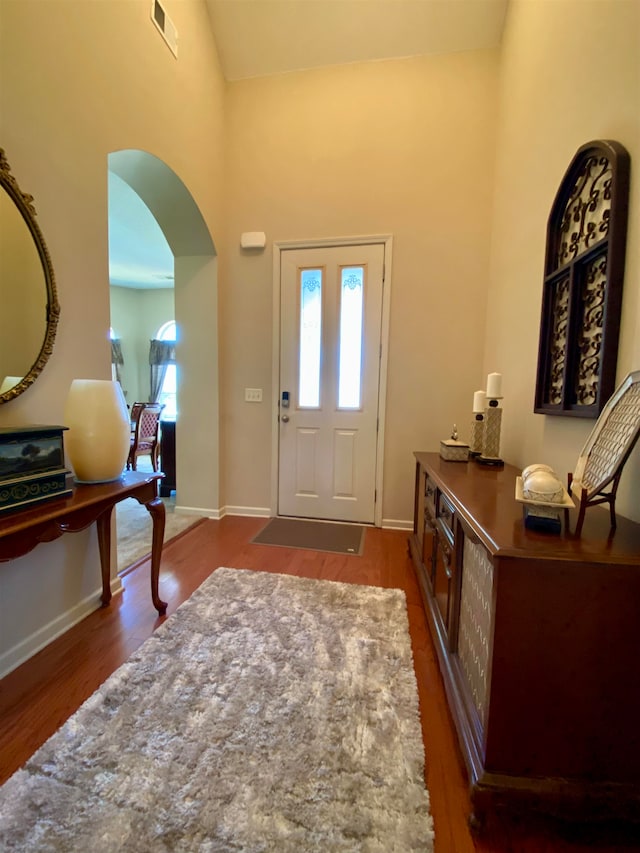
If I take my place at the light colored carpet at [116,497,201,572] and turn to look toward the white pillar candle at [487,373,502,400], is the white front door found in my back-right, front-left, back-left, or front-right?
front-left

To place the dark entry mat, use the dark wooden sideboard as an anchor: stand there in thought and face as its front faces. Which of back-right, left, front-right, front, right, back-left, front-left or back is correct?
front-right

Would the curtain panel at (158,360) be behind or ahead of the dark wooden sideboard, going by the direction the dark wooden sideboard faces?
ahead

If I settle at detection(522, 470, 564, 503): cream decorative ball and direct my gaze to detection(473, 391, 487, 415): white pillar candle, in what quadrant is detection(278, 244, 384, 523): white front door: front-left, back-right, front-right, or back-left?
front-left

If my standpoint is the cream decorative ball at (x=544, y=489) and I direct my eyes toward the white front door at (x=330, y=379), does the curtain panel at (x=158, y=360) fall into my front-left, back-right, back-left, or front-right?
front-left

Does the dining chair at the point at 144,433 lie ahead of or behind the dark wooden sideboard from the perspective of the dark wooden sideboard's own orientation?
ahead

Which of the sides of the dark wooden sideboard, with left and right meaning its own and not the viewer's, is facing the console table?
front

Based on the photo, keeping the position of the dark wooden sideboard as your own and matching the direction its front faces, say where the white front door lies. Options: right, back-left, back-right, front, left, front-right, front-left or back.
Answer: front-right

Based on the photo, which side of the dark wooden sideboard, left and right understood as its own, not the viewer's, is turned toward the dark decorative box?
front

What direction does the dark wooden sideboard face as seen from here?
to the viewer's left
